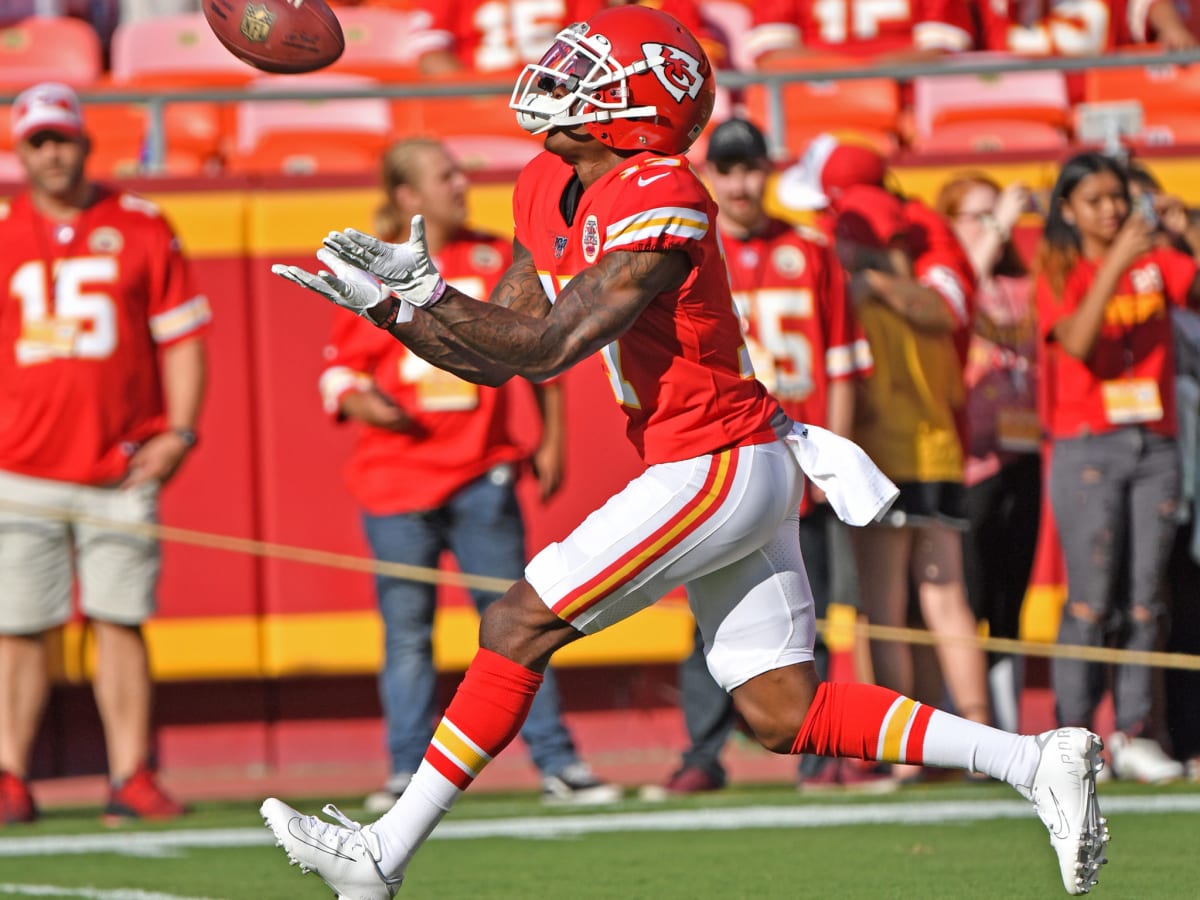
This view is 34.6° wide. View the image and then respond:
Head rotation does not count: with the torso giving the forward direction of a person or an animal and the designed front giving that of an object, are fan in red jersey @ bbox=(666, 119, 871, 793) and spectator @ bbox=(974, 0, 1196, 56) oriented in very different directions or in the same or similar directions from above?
same or similar directions

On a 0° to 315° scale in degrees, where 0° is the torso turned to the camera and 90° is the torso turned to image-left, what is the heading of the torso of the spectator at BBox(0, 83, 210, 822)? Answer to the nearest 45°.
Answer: approximately 0°

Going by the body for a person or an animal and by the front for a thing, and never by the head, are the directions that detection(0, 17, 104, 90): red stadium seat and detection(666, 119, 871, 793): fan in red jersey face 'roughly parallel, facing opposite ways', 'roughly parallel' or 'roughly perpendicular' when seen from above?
roughly parallel

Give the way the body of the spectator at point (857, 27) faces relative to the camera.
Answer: toward the camera

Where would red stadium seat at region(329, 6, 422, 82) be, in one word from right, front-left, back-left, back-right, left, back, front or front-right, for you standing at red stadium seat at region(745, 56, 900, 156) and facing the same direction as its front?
right

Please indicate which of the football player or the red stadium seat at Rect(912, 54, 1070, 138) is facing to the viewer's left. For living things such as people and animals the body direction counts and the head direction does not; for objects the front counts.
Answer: the football player

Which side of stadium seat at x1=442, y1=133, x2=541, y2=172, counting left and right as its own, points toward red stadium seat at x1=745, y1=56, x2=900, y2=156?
left

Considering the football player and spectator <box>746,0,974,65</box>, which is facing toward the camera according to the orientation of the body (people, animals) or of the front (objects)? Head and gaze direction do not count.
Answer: the spectator

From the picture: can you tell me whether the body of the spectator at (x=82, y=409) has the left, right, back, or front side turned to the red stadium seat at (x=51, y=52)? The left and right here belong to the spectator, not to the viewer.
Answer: back

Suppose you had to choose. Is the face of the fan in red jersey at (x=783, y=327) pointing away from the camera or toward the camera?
toward the camera

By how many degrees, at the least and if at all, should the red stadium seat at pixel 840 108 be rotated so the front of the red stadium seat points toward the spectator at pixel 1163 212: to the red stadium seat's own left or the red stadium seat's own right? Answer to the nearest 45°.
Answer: approximately 45° to the red stadium seat's own left

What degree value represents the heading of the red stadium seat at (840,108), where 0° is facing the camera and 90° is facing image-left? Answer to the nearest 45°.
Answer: approximately 0°

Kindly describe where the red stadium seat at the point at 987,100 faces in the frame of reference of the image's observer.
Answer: facing the viewer

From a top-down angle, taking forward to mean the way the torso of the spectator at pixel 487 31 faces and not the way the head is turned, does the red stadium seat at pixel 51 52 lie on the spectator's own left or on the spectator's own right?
on the spectator's own right

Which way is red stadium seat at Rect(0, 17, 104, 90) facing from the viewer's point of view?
toward the camera

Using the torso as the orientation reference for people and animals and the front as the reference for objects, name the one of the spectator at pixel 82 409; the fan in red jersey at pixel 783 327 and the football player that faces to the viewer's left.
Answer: the football player

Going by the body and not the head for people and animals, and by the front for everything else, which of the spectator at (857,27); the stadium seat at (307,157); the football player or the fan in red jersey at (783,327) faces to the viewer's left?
the football player

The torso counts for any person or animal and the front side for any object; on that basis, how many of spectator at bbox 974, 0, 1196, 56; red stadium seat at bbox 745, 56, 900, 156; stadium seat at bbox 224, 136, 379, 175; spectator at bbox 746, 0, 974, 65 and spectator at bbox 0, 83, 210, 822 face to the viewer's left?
0

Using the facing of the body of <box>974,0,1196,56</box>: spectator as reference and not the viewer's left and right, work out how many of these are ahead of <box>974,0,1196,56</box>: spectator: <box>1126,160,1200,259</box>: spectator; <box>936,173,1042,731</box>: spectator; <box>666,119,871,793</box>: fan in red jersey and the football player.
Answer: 4

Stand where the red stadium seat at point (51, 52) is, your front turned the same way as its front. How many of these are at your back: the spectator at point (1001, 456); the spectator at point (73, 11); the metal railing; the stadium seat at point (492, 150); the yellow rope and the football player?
1
